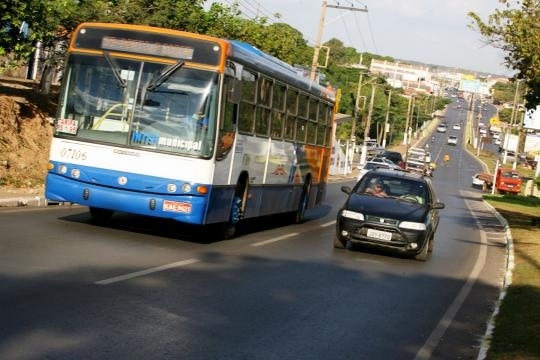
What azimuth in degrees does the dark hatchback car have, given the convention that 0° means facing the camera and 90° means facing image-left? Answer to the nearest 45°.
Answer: approximately 0°

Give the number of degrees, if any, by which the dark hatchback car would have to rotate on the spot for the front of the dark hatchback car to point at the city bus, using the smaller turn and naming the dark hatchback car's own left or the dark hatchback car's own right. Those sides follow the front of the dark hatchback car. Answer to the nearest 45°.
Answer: approximately 45° to the dark hatchback car's own right
